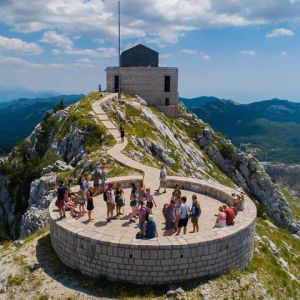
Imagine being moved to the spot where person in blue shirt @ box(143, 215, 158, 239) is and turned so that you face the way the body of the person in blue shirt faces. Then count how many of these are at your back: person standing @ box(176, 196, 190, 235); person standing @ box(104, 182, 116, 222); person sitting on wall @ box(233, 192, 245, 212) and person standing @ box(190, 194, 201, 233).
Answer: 0

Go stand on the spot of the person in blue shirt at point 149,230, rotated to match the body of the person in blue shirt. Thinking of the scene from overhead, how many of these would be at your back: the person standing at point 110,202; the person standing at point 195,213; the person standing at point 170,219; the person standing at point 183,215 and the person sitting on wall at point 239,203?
0

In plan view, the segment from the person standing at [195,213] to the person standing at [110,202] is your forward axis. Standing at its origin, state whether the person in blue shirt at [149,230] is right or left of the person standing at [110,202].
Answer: left

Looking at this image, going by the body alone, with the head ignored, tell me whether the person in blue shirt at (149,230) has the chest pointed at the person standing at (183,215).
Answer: no

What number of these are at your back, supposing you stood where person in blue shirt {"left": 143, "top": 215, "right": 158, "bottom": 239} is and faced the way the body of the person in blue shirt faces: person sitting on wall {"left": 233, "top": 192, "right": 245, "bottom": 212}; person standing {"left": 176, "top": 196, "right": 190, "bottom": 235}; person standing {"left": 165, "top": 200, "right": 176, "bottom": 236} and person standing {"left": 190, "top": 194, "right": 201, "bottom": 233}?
0

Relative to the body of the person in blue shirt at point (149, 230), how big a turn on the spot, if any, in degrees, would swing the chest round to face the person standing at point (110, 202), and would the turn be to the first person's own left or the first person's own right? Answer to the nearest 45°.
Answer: approximately 45° to the first person's own left

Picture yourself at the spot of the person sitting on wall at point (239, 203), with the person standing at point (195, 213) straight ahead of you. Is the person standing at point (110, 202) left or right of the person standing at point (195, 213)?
right

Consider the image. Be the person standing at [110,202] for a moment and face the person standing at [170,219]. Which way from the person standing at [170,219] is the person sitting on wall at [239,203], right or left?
left

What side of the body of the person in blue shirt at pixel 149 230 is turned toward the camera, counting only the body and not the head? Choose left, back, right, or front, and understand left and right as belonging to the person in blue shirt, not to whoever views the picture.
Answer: back

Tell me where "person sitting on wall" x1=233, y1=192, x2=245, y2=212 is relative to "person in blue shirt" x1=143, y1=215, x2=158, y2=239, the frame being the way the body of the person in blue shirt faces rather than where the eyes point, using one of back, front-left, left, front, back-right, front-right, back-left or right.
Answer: front-right
